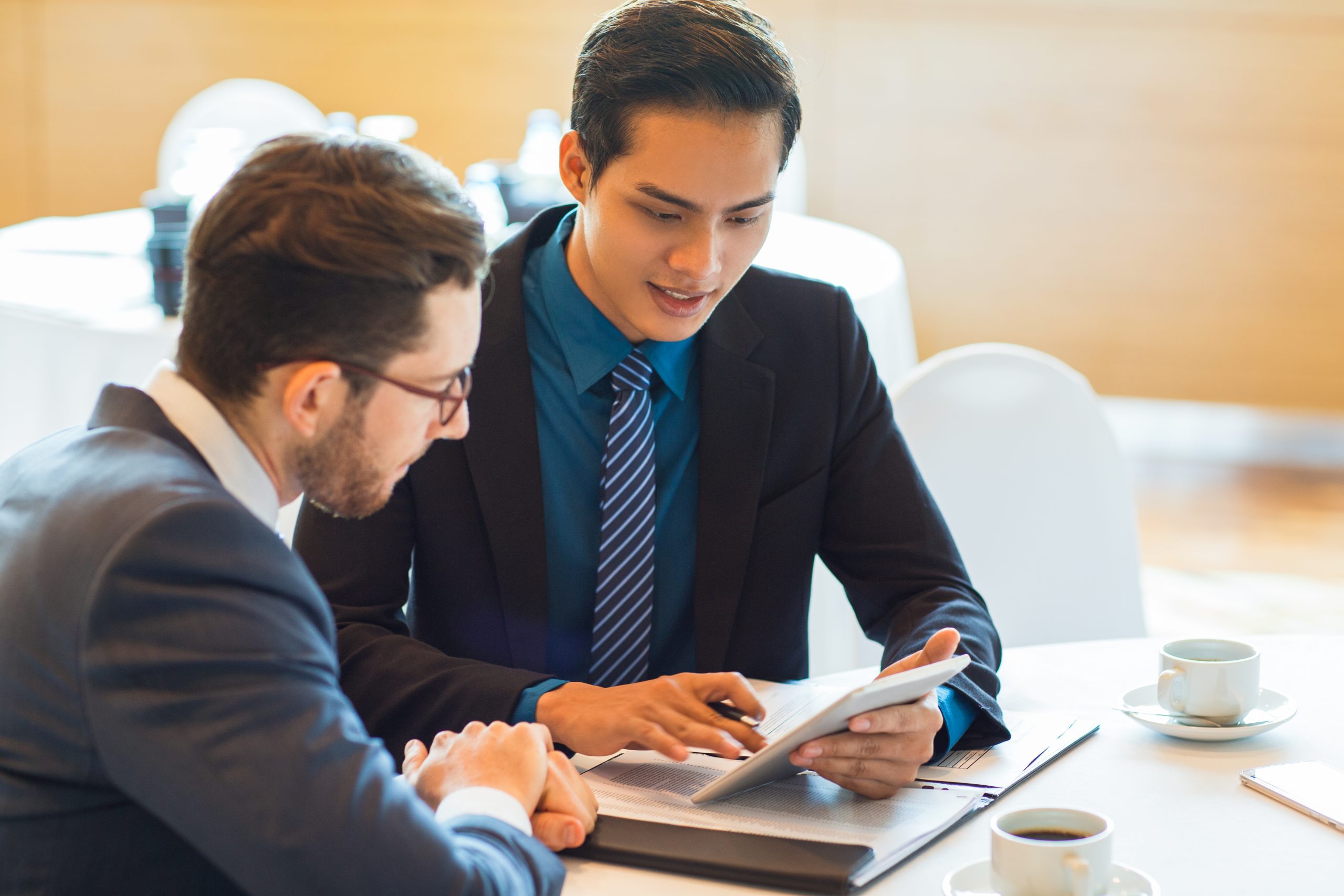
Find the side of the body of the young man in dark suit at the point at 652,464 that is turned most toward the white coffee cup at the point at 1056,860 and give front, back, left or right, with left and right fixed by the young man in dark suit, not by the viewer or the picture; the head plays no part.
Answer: front

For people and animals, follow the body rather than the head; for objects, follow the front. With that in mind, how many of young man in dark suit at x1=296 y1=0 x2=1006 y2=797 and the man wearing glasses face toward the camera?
1

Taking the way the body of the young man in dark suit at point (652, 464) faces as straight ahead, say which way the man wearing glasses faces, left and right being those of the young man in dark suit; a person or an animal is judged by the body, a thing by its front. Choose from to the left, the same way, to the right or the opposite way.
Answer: to the left

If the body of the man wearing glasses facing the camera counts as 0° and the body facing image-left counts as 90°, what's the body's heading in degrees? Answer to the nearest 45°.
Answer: approximately 270°

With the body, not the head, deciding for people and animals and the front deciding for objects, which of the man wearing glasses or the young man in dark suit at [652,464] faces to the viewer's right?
the man wearing glasses

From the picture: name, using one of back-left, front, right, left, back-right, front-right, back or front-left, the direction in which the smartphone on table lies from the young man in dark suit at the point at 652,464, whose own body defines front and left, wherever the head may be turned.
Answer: front-left

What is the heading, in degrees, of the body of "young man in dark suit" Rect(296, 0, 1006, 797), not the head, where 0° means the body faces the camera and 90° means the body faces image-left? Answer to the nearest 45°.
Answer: approximately 0°

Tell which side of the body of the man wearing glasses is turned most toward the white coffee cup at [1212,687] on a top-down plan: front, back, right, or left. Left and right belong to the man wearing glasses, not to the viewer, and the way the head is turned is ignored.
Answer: front

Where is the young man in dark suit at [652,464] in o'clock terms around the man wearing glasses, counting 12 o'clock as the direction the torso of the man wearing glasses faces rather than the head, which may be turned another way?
The young man in dark suit is roughly at 10 o'clock from the man wearing glasses.

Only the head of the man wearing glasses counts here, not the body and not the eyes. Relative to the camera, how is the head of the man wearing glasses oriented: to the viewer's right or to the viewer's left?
to the viewer's right

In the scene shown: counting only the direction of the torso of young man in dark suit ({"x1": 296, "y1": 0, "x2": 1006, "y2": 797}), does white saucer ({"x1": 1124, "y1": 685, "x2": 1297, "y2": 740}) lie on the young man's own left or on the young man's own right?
on the young man's own left
